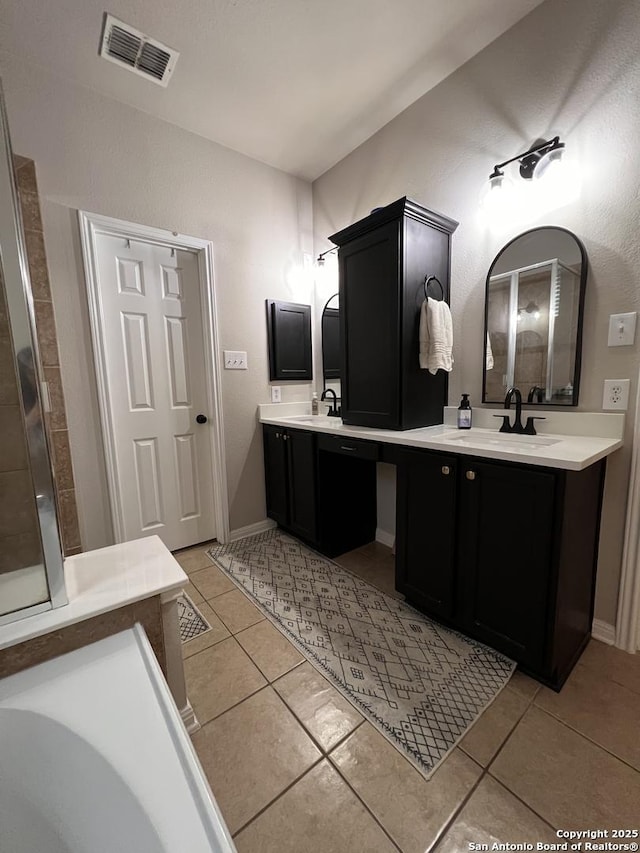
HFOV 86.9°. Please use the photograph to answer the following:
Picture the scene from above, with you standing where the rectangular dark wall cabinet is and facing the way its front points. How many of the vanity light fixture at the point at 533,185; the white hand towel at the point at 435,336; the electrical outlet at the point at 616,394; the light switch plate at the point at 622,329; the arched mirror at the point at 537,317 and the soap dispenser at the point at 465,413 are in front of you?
6

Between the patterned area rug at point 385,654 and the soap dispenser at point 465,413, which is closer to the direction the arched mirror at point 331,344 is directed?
the patterned area rug

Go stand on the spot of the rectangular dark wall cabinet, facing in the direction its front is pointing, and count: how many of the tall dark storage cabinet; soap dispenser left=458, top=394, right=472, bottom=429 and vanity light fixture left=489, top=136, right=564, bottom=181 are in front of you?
3

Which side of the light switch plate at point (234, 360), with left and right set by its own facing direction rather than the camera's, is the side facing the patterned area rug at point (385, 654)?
front

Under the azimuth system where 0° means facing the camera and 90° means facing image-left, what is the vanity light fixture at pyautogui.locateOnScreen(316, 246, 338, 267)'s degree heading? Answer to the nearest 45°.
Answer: approximately 45°

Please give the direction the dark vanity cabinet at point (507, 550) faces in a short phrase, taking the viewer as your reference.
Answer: facing the viewer and to the left of the viewer

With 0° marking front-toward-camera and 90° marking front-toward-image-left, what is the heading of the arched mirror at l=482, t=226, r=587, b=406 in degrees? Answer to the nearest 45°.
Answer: approximately 45°

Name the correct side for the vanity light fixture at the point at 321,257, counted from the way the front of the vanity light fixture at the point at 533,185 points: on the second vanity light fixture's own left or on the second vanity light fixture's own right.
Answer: on the second vanity light fixture's own right

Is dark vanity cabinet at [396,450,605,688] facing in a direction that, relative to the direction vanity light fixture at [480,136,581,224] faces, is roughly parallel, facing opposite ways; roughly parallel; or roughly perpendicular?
roughly parallel

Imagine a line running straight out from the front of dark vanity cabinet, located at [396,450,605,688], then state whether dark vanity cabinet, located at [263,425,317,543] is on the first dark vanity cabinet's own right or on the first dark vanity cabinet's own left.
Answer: on the first dark vanity cabinet's own right

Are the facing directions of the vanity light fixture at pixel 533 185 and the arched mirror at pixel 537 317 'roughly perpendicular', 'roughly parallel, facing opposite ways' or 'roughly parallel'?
roughly parallel

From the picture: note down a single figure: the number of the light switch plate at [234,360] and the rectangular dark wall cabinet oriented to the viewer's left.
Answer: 0

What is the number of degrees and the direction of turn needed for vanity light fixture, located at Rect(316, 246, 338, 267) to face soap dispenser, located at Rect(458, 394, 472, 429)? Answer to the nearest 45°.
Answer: approximately 90° to its left

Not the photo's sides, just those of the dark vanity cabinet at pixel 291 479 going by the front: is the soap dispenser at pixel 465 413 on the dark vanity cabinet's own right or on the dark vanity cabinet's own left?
on the dark vanity cabinet's own left

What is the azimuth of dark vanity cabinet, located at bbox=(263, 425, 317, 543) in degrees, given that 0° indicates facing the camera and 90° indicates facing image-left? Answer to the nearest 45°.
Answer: approximately 45°

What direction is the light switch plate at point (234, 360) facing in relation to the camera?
toward the camera

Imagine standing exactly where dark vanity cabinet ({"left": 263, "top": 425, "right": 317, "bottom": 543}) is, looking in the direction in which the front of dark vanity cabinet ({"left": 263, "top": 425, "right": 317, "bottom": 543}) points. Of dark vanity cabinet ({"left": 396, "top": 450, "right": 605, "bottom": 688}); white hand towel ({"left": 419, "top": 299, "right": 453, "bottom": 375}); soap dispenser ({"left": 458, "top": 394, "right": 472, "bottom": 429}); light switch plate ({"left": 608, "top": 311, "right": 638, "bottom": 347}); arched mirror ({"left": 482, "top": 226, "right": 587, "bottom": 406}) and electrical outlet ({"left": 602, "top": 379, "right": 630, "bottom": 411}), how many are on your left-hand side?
6
